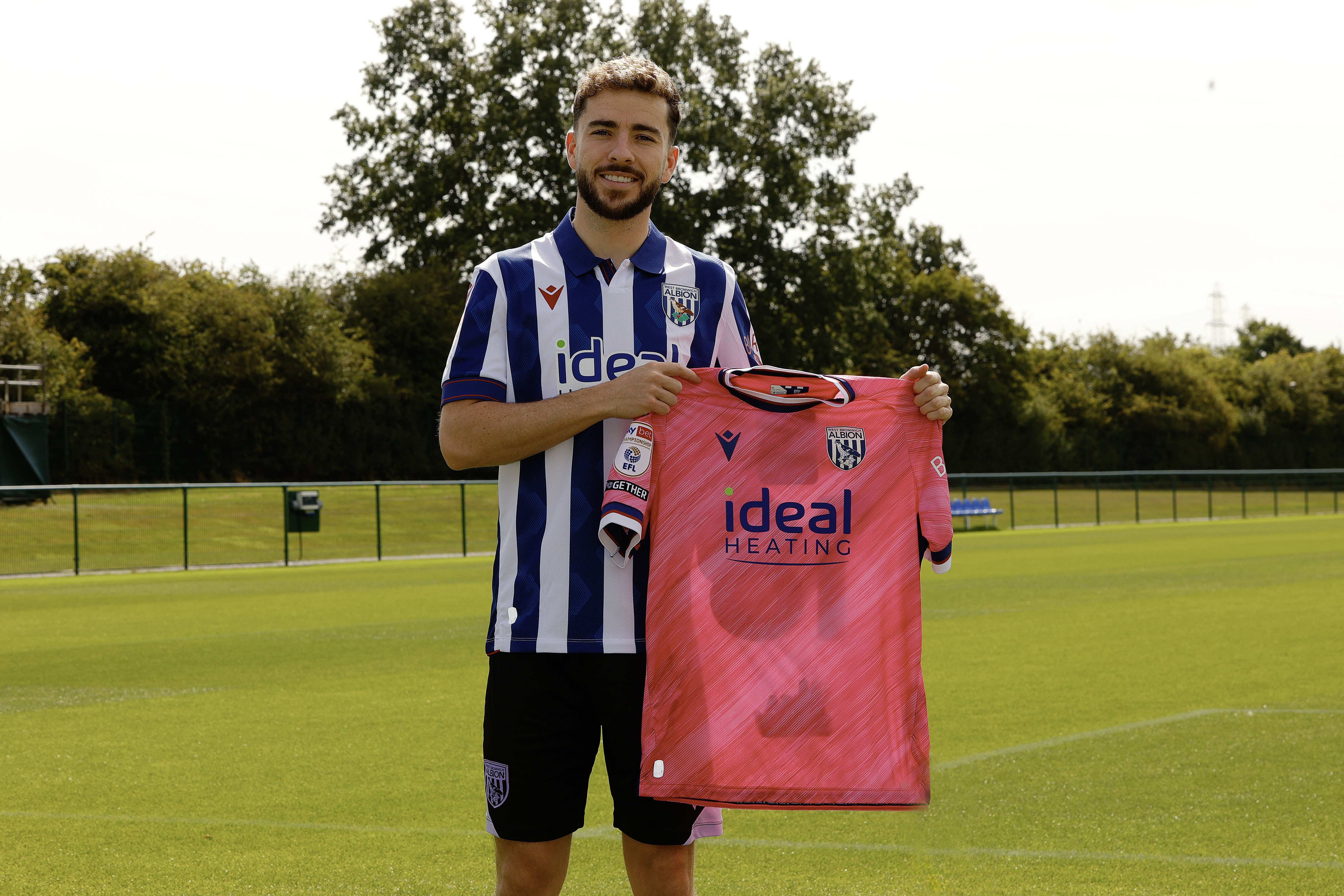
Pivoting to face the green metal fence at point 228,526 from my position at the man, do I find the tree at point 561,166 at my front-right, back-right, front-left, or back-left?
front-right

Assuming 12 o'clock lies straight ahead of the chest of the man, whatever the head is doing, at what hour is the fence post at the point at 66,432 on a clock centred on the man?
The fence post is roughly at 5 o'clock from the man.

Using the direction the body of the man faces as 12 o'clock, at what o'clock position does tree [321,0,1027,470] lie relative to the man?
The tree is roughly at 6 o'clock from the man.

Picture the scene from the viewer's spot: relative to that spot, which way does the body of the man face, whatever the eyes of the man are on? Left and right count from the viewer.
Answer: facing the viewer

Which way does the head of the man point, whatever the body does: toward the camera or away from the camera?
toward the camera

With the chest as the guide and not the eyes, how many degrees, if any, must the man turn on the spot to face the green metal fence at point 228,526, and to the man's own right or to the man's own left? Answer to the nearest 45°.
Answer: approximately 180°
